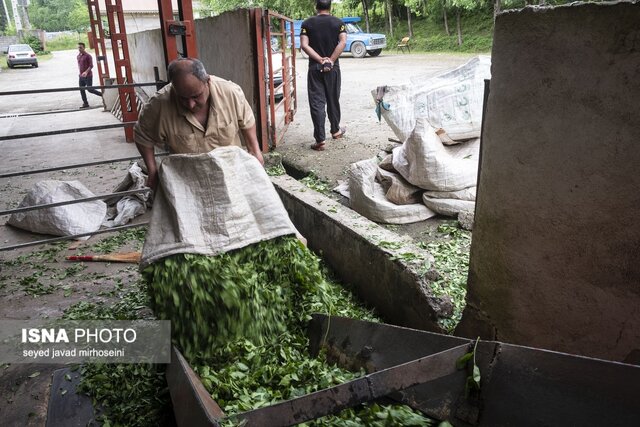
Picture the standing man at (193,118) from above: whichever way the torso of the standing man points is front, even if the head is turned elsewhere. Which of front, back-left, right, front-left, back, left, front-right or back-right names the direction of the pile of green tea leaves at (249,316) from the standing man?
front

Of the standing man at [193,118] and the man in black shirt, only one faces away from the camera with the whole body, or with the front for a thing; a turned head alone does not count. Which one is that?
the man in black shirt

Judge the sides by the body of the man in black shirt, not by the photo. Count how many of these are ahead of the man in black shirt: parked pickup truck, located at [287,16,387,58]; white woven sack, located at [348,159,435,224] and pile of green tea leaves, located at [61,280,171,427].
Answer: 1

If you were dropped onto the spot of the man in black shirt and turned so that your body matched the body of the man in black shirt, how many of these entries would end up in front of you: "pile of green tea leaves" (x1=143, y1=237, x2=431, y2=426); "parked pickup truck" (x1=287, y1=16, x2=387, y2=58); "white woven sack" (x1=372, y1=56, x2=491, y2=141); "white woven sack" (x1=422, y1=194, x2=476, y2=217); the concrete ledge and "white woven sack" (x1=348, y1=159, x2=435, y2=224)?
1

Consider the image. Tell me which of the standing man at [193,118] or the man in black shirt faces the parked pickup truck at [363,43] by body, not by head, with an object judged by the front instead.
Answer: the man in black shirt

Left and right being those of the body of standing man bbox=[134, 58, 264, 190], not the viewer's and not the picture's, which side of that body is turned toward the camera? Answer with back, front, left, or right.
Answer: front

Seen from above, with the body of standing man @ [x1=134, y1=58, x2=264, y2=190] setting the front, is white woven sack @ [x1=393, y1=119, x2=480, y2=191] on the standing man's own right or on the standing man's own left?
on the standing man's own left

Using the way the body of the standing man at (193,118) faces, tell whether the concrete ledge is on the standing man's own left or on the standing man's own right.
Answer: on the standing man's own left

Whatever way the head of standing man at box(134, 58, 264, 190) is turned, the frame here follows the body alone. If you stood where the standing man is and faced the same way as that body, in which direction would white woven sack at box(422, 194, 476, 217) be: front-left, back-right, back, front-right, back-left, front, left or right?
left

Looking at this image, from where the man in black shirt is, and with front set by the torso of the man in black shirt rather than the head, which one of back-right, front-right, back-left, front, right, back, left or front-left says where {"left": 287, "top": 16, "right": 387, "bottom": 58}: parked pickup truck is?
front

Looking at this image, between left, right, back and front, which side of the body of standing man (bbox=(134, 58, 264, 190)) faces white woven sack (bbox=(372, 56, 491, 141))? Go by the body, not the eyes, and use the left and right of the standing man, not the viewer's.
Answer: left

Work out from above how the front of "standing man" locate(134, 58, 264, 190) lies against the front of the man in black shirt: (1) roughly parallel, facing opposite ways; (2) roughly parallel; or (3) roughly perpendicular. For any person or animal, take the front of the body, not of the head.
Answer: roughly parallel, facing opposite ways

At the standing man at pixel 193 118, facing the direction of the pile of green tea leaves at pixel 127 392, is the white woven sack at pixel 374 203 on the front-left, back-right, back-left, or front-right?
back-left

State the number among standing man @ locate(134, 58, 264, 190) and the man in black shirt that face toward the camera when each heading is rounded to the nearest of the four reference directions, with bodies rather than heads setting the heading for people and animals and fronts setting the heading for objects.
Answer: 1

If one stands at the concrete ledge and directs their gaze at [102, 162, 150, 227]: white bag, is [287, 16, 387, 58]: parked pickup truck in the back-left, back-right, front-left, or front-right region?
front-right

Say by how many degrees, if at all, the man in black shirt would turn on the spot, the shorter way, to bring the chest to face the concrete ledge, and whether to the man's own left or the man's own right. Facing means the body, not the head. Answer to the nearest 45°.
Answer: approximately 180°

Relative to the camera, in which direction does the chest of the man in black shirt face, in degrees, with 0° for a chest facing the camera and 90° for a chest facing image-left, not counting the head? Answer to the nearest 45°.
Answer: approximately 180°
